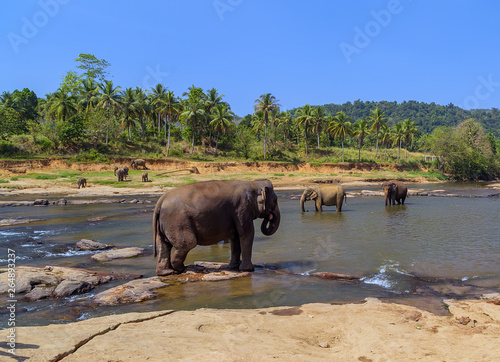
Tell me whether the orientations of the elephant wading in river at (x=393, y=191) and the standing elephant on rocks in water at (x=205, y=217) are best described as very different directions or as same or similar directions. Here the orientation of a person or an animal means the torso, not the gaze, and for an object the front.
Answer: very different directions

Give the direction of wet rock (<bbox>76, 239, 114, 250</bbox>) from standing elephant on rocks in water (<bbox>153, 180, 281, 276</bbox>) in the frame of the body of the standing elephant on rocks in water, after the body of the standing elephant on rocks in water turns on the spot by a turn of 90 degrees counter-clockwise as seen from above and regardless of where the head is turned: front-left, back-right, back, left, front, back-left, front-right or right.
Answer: front-left

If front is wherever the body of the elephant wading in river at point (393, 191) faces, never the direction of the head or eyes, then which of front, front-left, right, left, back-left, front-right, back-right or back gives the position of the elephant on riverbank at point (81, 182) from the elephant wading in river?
front-right

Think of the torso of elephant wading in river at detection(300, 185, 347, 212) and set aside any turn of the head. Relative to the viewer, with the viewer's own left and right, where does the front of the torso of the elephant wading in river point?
facing to the left of the viewer

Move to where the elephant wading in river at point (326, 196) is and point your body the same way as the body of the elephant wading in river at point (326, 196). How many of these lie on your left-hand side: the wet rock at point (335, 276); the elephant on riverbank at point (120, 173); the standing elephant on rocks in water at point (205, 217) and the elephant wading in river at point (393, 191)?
2

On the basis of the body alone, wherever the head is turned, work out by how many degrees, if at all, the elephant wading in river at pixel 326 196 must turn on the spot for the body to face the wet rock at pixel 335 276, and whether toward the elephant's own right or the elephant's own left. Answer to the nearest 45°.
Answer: approximately 90° to the elephant's own left

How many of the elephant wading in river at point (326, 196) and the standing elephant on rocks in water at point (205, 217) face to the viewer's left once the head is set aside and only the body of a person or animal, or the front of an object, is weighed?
1

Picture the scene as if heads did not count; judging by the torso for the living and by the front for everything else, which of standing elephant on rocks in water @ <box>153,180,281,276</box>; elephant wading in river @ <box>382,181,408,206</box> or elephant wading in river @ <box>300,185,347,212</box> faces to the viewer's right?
the standing elephant on rocks in water

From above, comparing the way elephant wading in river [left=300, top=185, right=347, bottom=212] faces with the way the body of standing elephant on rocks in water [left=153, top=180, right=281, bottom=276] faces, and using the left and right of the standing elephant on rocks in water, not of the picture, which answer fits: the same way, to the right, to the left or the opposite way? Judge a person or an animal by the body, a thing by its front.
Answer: the opposite way

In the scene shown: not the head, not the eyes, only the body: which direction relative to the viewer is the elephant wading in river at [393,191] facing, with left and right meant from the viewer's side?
facing the viewer and to the left of the viewer

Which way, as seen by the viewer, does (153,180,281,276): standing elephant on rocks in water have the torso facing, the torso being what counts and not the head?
to the viewer's right
